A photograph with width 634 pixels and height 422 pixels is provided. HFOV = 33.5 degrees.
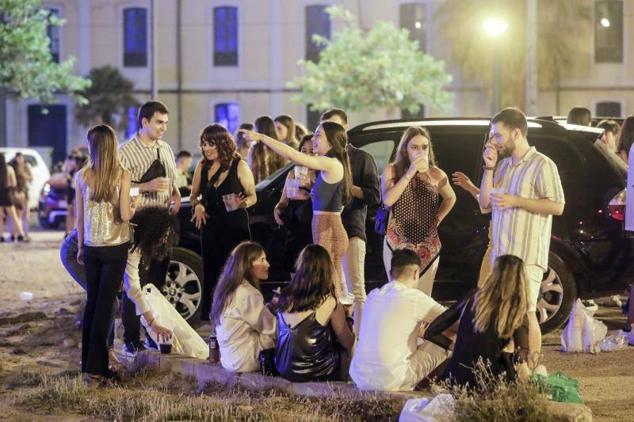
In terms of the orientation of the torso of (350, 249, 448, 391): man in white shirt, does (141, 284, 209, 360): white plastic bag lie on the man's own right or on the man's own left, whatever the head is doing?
on the man's own left

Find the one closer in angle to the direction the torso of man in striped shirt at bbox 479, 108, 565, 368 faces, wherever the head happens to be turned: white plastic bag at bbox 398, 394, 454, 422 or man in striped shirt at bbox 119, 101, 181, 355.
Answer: the white plastic bag

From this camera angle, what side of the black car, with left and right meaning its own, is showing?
left

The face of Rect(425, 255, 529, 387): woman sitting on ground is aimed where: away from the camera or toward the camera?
away from the camera

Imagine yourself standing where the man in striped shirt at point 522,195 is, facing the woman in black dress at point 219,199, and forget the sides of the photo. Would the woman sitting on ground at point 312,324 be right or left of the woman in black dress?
left

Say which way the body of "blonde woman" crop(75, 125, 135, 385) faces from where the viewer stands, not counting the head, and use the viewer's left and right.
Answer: facing away from the viewer

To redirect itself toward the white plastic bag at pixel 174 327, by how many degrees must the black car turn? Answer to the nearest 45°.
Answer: approximately 45° to its left

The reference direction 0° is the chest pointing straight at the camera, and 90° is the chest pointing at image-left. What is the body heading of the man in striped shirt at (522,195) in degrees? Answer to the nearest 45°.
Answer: approximately 45°

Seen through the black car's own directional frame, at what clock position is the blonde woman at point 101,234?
The blonde woman is roughly at 11 o'clock from the black car.

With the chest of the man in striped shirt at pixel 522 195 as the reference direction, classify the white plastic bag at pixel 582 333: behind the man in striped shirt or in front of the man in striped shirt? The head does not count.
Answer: behind
